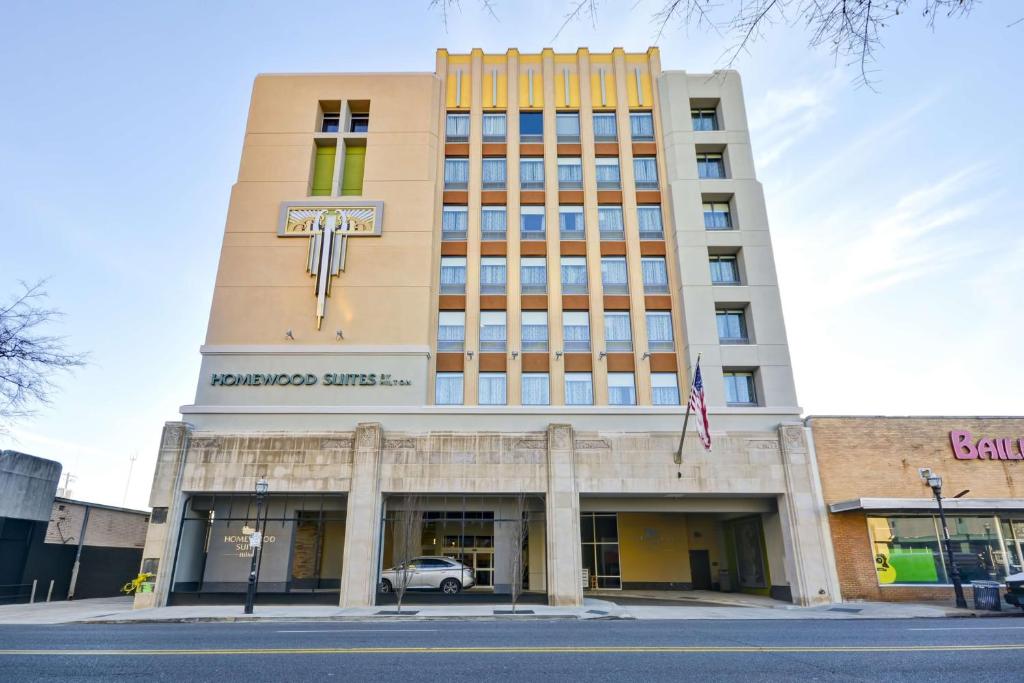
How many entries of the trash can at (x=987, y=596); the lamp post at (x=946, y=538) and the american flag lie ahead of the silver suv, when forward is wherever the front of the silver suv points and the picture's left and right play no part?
0

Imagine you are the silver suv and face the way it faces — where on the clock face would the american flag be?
The american flag is roughly at 7 o'clock from the silver suv.

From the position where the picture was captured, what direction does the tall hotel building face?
facing the viewer

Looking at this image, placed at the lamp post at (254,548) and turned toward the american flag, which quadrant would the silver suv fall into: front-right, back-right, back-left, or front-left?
front-left

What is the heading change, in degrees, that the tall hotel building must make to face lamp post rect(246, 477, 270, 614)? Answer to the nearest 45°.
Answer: approximately 45° to its right

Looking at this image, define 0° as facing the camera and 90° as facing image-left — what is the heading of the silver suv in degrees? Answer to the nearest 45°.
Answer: approximately 90°
